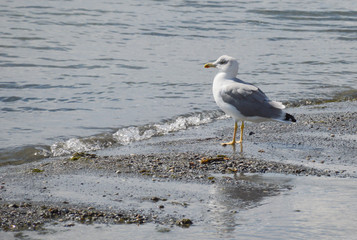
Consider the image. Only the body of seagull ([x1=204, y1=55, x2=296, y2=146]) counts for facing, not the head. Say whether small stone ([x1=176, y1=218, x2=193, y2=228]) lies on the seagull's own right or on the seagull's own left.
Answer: on the seagull's own left

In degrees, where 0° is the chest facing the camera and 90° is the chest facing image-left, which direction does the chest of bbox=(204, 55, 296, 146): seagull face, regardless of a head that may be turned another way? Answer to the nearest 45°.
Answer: approximately 90°
